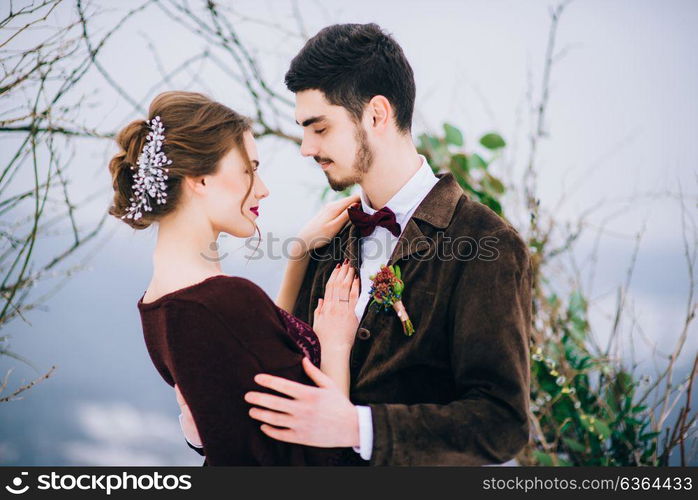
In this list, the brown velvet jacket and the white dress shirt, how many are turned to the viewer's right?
0

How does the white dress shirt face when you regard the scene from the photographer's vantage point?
facing the viewer and to the left of the viewer

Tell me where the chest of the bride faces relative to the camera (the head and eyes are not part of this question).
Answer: to the viewer's right

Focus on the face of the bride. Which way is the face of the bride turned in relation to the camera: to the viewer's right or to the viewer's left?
to the viewer's right

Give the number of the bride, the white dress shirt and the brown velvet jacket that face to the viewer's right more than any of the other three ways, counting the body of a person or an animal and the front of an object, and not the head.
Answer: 1
